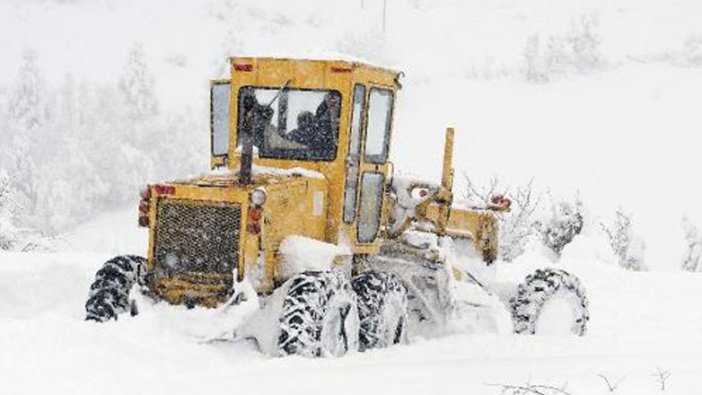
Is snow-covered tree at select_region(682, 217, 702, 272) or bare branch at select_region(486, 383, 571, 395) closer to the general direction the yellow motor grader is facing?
the snow-covered tree

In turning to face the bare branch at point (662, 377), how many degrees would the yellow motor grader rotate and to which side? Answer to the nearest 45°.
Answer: approximately 90° to its right

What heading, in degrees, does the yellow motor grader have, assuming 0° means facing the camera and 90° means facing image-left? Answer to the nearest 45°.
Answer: approximately 225°

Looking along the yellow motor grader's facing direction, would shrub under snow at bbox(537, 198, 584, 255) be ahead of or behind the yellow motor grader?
ahead

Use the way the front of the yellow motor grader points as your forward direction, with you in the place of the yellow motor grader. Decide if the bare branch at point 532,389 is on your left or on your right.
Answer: on your right

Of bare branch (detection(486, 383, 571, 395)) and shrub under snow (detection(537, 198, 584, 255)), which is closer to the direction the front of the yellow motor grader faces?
the shrub under snow
